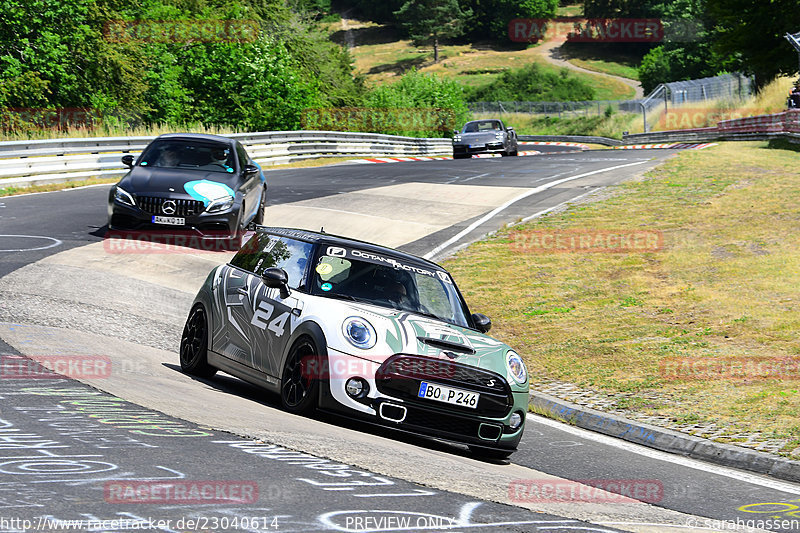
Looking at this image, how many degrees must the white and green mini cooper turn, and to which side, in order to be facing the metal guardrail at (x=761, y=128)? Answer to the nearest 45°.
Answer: approximately 90° to its left

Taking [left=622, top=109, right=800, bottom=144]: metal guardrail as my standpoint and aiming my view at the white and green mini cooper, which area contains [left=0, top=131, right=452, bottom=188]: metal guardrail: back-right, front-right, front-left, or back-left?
front-right

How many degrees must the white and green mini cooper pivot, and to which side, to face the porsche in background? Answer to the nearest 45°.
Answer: approximately 135° to its left

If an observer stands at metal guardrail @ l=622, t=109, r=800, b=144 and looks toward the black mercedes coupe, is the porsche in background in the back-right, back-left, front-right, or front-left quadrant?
front-right

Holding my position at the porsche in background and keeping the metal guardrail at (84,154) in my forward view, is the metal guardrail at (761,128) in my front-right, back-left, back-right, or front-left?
back-left

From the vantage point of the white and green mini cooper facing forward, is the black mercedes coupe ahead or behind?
behind

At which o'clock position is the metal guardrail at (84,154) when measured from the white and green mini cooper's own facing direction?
The metal guardrail is roughly at 7 o'clock from the white and green mini cooper.

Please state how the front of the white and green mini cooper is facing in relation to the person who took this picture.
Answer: facing the viewer and to the right of the viewer

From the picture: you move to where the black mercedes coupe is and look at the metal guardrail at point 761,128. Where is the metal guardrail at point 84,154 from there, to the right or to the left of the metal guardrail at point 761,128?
left
